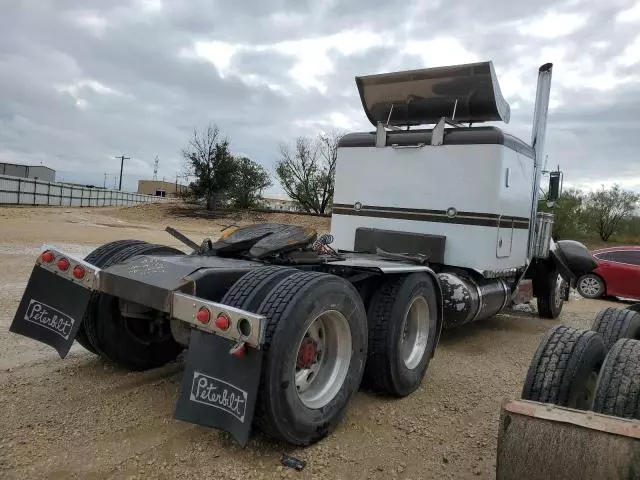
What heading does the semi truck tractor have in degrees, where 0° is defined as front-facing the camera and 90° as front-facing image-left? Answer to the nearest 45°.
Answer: approximately 225°

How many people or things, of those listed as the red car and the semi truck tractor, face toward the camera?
0

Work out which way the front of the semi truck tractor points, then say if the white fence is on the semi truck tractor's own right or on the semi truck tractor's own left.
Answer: on the semi truck tractor's own left

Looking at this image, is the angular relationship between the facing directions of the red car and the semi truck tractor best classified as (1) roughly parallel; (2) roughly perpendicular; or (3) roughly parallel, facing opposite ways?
roughly perpendicular
